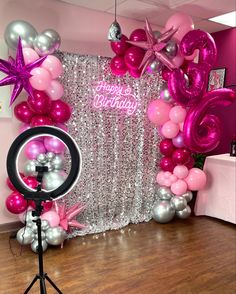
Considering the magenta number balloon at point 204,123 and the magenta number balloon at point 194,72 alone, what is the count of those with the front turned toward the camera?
2

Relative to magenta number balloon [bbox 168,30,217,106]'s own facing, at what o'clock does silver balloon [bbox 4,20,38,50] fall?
The silver balloon is roughly at 2 o'clock from the magenta number balloon.

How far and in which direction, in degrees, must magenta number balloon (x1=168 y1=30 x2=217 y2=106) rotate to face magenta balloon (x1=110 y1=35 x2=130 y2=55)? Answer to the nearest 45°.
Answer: approximately 90° to its right

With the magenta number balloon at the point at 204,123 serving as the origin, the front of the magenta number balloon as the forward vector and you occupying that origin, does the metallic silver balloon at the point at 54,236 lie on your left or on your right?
on your right

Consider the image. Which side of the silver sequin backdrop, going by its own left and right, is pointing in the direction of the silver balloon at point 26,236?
right

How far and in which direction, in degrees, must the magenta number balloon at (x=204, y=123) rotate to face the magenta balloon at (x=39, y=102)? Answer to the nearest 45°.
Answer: approximately 45° to its right

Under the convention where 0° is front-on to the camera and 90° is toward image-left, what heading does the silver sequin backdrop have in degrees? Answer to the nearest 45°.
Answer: approximately 315°

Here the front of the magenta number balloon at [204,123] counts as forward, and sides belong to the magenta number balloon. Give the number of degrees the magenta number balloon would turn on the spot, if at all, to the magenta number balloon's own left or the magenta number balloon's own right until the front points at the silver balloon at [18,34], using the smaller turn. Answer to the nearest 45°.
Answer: approximately 45° to the magenta number balloon's own right
